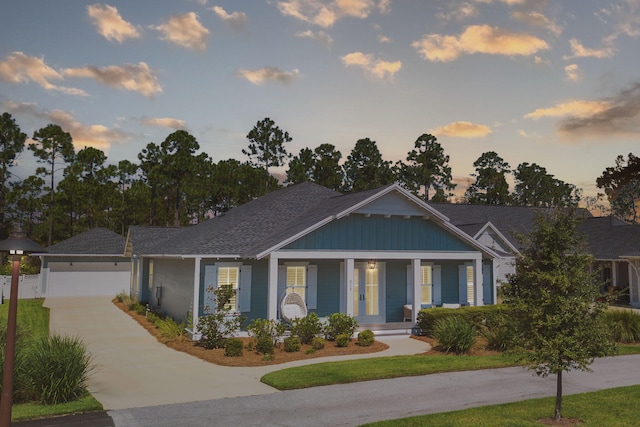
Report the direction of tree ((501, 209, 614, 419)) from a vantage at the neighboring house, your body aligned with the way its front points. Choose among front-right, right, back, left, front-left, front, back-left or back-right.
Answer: front

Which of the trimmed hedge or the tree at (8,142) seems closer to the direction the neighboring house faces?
the trimmed hedge

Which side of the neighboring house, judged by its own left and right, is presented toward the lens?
front

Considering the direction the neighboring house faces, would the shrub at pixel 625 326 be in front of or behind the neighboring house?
in front

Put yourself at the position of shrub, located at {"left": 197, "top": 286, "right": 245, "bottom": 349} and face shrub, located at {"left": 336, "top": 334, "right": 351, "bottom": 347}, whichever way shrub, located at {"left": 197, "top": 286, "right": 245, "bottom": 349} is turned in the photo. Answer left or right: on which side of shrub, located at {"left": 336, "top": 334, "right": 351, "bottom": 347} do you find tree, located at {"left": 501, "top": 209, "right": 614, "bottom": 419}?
right

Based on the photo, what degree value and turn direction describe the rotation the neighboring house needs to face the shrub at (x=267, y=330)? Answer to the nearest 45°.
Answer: approximately 45° to its right
